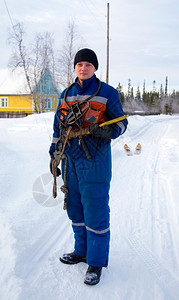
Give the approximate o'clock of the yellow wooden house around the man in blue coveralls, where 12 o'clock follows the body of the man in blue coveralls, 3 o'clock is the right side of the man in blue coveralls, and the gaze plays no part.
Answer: The yellow wooden house is roughly at 4 o'clock from the man in blue coveralls.

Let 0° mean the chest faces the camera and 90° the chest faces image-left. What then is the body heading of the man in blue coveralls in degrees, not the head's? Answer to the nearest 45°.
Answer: approximately 45°
